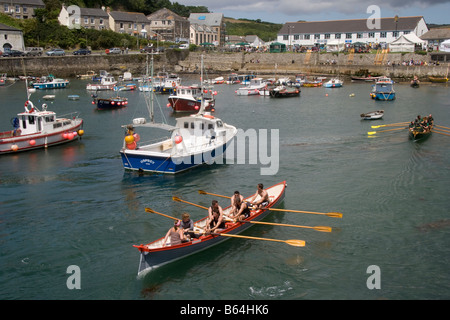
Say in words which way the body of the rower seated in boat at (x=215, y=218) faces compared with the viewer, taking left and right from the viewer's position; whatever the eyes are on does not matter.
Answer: facing the viewer and to the left of the viewer

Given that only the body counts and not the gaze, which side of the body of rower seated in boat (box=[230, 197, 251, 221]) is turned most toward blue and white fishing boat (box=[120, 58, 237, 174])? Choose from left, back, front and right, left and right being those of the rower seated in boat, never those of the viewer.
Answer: right

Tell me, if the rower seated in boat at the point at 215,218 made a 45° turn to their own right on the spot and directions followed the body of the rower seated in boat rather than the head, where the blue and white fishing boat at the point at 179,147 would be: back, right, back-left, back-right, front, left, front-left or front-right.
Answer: right

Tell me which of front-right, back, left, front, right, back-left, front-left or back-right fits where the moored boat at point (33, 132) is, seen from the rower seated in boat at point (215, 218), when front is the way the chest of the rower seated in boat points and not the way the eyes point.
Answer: right

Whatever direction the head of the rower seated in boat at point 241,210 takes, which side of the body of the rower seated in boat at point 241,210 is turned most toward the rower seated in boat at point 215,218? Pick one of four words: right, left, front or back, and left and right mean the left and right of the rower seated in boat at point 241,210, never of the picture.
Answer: front

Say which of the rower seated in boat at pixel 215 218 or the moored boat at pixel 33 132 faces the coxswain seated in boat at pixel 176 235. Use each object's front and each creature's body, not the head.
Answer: the rower seated in boat at pixel 215 218

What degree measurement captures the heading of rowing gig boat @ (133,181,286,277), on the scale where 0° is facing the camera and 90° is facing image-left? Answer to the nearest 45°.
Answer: approximately 225°

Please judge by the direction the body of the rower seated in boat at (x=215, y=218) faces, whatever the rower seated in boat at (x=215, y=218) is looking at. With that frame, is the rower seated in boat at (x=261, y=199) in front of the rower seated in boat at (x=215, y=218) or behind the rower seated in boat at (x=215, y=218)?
behind

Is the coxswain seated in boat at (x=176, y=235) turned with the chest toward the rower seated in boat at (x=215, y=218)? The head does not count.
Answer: yes
